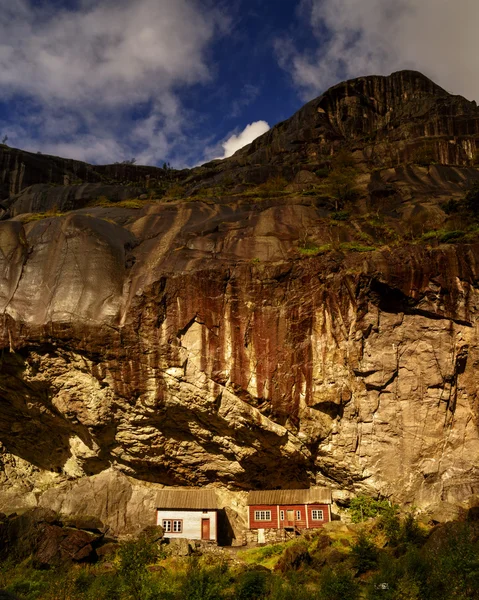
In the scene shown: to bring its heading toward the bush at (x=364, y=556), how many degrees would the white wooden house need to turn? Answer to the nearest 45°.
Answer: approximately 45° to its left

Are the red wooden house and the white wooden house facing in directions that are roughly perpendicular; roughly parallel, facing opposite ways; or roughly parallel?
roughly parallel

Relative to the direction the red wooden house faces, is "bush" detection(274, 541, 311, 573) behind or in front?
in front

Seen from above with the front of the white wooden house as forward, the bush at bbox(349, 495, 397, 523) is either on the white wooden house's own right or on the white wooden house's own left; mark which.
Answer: on the white wooden house's own left

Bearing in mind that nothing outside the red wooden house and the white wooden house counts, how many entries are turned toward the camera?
2

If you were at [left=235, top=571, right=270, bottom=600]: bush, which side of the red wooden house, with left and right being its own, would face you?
front

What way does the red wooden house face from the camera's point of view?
toward the camera

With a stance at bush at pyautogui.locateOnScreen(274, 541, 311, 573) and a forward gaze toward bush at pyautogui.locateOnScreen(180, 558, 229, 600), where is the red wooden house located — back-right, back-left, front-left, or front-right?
back-right

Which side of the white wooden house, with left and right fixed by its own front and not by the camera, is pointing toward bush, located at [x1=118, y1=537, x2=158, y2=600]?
front

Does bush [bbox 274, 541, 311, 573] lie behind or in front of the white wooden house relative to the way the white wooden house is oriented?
in front

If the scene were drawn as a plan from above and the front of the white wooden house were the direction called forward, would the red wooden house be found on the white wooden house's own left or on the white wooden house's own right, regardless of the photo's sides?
on the white wooden house's own left

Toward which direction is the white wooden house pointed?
toward the camera
